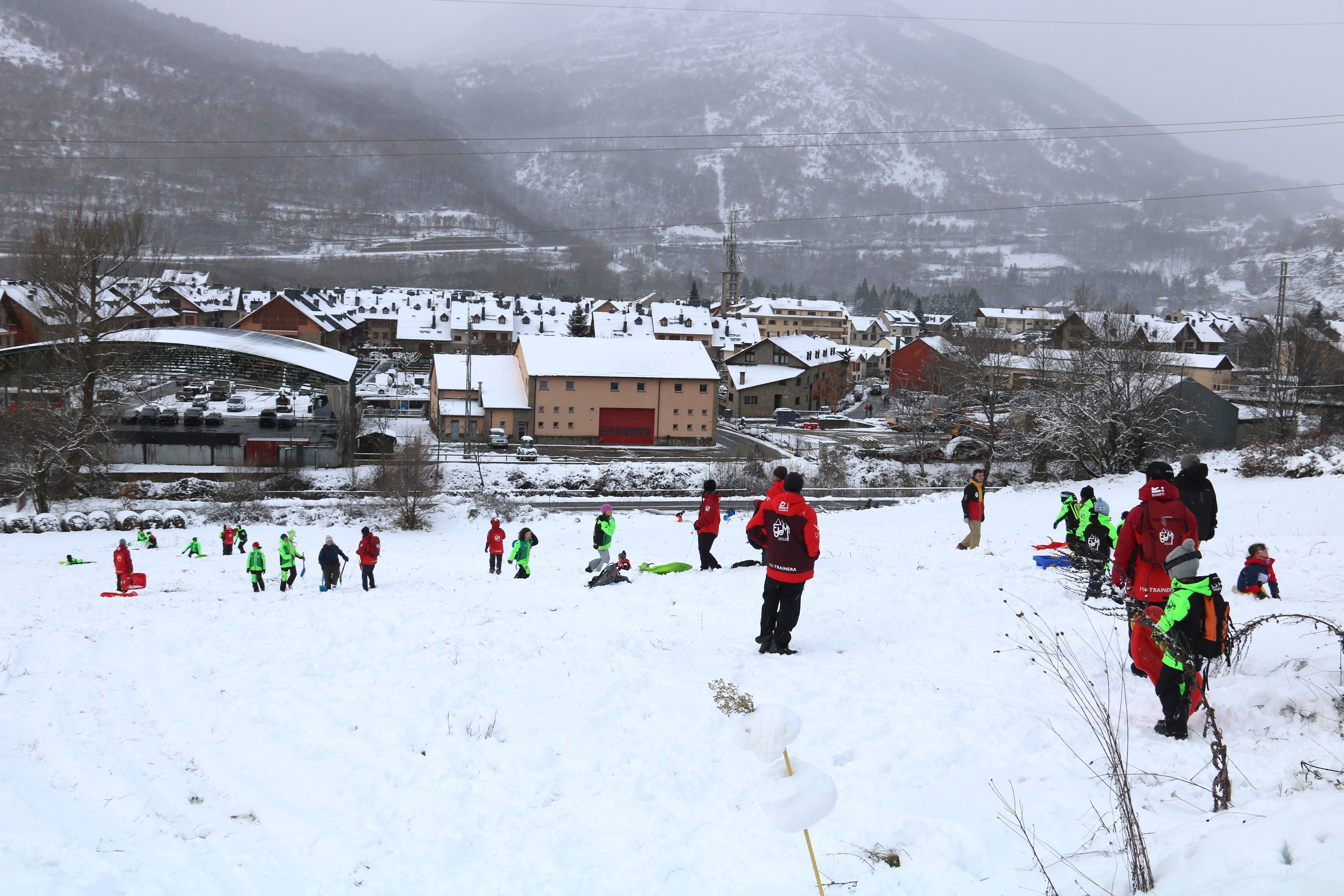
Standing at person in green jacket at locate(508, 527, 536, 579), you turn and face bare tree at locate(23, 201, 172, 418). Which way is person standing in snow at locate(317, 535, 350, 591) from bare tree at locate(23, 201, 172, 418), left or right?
left

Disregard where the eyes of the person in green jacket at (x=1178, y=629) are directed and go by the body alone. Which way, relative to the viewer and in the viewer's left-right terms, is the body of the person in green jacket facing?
facing to the left of the viewer
